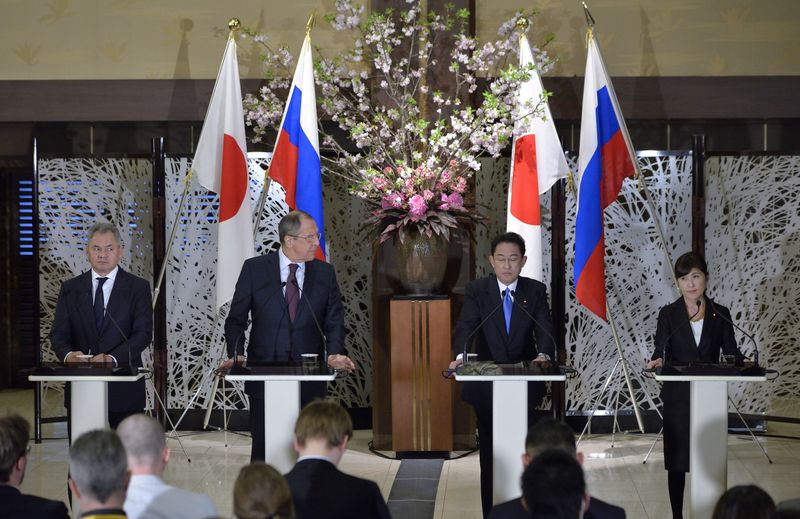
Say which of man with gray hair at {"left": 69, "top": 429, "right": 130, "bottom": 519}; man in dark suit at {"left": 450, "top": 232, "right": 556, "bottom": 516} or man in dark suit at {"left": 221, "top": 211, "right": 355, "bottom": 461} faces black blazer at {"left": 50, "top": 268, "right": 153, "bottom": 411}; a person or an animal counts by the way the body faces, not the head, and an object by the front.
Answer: the man with gray hair

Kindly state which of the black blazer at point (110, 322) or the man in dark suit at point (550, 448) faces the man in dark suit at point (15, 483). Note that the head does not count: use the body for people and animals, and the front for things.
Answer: the black blazer

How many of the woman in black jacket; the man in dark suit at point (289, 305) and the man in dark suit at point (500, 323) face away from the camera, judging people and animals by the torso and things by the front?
0

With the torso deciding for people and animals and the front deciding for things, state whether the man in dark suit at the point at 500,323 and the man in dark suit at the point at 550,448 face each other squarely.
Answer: yes

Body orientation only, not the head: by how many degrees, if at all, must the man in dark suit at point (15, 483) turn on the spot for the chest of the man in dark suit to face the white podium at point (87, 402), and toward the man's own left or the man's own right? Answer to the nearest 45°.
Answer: approximately 45° to the man's own left

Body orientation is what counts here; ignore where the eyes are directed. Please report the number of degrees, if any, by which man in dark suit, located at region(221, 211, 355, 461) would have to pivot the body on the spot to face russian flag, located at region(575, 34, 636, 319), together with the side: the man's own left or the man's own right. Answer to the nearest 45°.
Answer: approximately 135° to the man's own left

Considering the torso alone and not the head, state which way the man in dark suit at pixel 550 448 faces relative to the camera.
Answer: away from the camera

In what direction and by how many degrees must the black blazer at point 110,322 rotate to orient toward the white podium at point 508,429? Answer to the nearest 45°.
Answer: approximately 45° to its left

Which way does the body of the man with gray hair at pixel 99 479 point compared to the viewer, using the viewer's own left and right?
facing away from the viewer

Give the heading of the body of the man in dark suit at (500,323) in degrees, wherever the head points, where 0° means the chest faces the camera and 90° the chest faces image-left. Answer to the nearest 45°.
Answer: approximately 0°

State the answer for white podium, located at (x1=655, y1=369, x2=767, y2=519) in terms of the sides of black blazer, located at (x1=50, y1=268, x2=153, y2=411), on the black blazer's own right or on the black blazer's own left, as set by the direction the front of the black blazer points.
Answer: on the black blazer's own left

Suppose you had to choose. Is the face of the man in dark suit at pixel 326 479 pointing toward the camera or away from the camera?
away from the camera

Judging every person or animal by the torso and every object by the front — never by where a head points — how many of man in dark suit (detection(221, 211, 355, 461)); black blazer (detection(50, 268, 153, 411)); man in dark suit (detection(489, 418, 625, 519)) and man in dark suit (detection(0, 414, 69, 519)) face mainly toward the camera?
2

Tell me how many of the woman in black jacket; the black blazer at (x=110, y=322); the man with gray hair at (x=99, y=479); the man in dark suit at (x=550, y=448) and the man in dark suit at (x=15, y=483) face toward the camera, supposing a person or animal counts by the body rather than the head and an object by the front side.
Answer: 2

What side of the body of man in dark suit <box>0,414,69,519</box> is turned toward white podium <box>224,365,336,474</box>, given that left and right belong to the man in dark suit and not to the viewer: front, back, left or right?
front

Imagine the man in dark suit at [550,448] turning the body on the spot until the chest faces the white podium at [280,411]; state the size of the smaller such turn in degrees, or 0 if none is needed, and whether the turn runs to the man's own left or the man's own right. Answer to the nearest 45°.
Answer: approximately 45° to the man's own left

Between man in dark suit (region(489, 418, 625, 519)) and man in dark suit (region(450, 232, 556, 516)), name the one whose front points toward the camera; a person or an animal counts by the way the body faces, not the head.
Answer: man in dark suit (region(450, 232, 556, 516))

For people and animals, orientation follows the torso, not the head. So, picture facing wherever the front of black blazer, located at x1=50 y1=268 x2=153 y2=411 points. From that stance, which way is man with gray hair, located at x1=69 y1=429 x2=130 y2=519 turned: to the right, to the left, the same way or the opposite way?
the opposite way

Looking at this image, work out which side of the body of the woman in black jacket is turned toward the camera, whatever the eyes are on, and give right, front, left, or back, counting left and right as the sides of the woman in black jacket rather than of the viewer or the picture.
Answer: front

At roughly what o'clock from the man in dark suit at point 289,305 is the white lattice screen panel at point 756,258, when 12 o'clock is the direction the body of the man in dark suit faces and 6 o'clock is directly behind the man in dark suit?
The white lattice screen panel is roughly at 8 o'clock from the man in dark suit.
